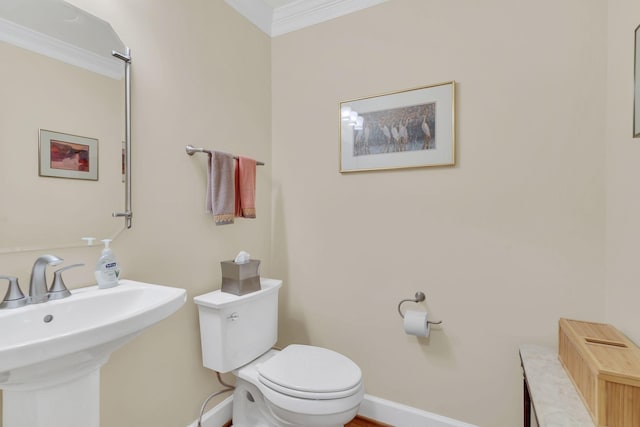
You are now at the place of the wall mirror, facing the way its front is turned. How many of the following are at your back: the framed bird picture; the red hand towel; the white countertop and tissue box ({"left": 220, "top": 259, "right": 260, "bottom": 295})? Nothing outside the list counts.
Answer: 0

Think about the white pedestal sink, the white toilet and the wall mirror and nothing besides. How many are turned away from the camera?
0

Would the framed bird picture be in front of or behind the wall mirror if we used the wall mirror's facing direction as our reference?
in front

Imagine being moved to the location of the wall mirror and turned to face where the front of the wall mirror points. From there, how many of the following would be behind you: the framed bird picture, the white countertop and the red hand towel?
0

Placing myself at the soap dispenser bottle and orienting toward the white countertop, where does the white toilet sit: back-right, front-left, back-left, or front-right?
front-left

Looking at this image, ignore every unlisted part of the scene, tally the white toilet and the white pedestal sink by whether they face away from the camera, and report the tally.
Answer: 0

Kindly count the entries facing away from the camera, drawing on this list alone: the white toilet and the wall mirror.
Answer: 0

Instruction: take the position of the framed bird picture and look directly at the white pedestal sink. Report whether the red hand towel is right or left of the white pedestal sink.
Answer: right

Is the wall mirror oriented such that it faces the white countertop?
yes

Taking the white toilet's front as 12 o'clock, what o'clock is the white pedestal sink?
The white pedestal sink is roughly at 3 o'clock from the white toilet.

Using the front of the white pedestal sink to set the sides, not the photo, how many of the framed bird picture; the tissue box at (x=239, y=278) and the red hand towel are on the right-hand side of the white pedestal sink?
0

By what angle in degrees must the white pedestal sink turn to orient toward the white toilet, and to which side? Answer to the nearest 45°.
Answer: approximately 45° to its left

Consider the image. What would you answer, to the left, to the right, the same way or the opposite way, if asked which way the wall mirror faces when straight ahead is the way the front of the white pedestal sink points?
the same way

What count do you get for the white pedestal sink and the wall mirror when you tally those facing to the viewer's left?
0

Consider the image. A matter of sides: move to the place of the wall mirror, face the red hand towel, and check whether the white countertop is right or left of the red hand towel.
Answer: right

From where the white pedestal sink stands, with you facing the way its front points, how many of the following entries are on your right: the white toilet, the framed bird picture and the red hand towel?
0

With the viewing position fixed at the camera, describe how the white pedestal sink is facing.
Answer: facing the viewer and to the right of the viewer
